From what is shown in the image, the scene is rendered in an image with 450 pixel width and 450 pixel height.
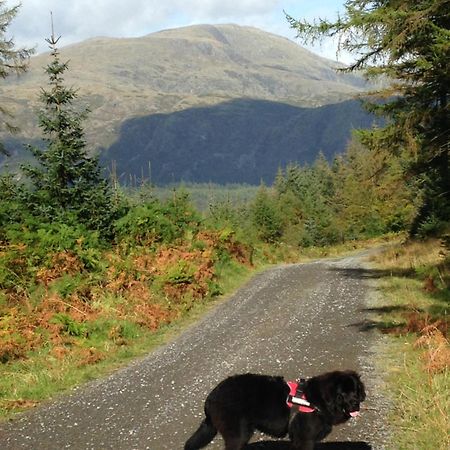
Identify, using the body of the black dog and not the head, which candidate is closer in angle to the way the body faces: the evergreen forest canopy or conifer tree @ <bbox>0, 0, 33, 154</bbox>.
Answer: the evergreen forest canopy

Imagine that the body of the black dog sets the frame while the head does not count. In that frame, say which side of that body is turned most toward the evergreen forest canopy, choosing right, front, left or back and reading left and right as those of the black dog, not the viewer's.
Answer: left

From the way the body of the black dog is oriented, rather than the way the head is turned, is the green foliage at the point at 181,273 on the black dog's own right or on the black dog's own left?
on the black dog's own left

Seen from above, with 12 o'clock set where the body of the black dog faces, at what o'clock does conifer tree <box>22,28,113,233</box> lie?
The conifer tree is roughly at 8 o'clock from the black dog.

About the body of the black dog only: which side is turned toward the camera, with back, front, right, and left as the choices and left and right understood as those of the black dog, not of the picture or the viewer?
right

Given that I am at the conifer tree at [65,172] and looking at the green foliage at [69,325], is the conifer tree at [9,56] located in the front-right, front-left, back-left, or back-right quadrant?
back-right

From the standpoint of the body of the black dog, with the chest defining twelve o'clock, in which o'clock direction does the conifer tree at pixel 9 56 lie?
The conifer tree is roughly at 8 o'clock from the black dog.

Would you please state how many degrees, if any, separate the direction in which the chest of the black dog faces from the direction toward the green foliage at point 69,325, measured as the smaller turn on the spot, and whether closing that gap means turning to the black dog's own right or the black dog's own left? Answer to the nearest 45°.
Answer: approximately 135° to the black dog's own left
